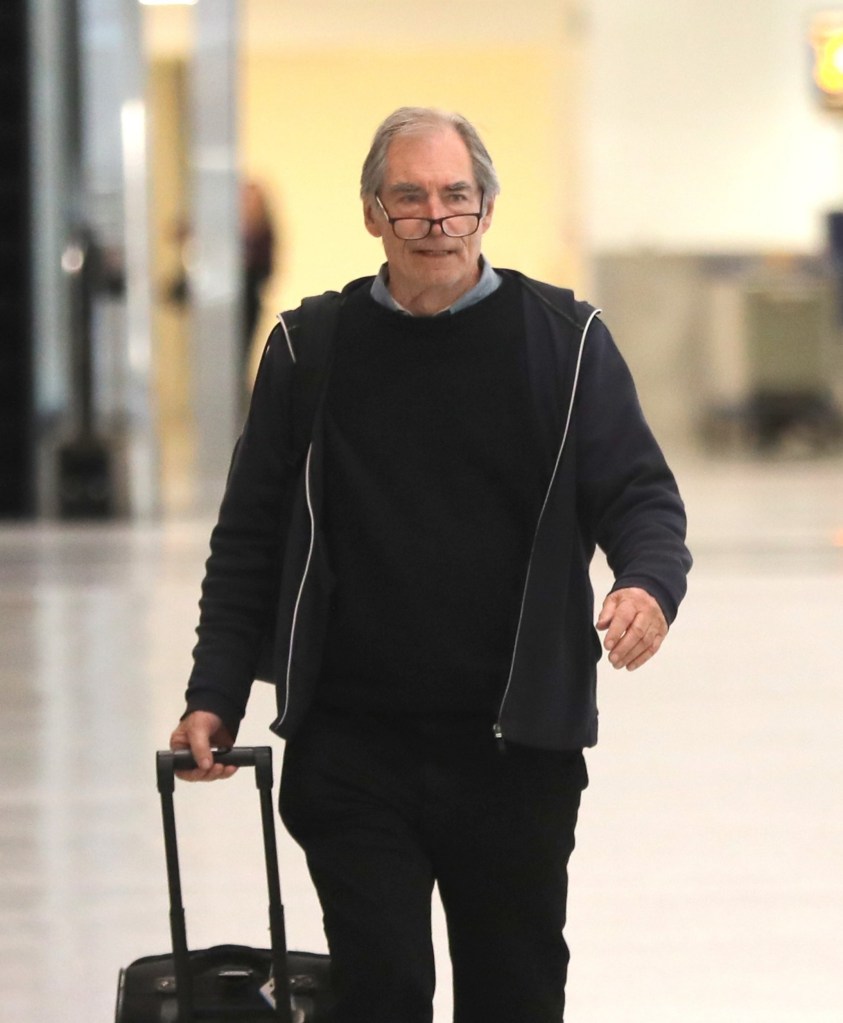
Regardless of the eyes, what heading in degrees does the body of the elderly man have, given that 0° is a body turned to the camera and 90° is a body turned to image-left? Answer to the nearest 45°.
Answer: approximately 0°

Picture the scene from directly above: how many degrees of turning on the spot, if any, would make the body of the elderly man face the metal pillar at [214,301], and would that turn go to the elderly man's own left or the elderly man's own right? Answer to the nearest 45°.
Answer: approximately 180°

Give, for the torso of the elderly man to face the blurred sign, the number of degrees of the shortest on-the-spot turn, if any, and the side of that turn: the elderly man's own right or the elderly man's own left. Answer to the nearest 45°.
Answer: approximately 180°
